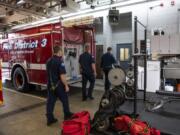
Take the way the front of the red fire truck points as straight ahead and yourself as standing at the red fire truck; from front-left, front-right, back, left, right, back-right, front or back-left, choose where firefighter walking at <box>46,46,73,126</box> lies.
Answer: back-left
